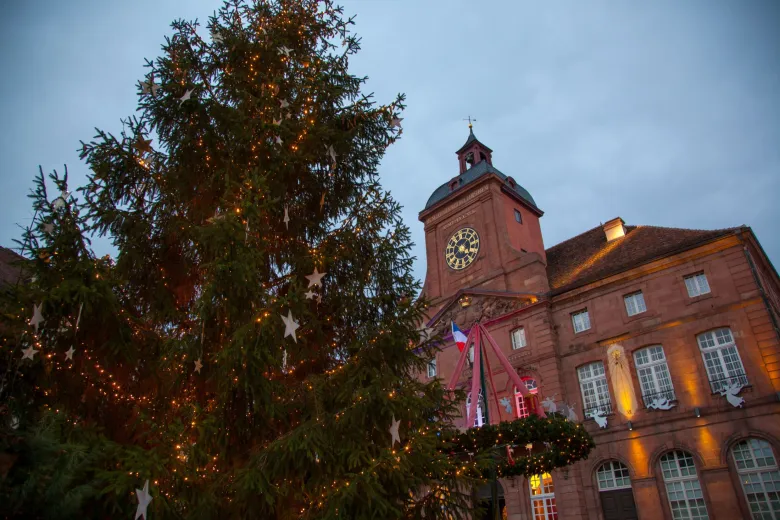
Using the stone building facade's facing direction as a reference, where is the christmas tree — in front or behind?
in front

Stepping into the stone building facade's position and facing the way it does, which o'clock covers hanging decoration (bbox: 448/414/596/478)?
The hanging decoration is roughly at 11 o'clock from the stone building facade.

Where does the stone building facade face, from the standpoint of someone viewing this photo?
facing the viewer and to the left of the viewer
